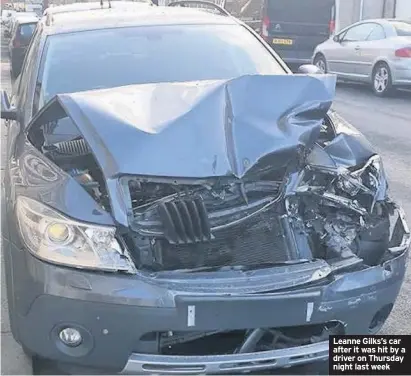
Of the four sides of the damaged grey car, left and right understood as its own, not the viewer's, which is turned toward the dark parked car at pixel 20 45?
back

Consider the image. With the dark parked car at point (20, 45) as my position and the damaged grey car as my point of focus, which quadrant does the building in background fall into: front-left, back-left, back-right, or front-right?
back-left

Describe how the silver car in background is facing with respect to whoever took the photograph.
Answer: facing away from the viewer and to the left of the viewer

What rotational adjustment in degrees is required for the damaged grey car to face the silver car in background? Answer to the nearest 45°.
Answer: approximately 180°

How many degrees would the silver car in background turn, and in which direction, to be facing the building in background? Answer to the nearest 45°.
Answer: approximately 45° to its right

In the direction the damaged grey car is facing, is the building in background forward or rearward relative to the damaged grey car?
rearward

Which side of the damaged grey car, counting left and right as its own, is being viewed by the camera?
front

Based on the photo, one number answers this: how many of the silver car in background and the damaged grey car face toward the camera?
1
